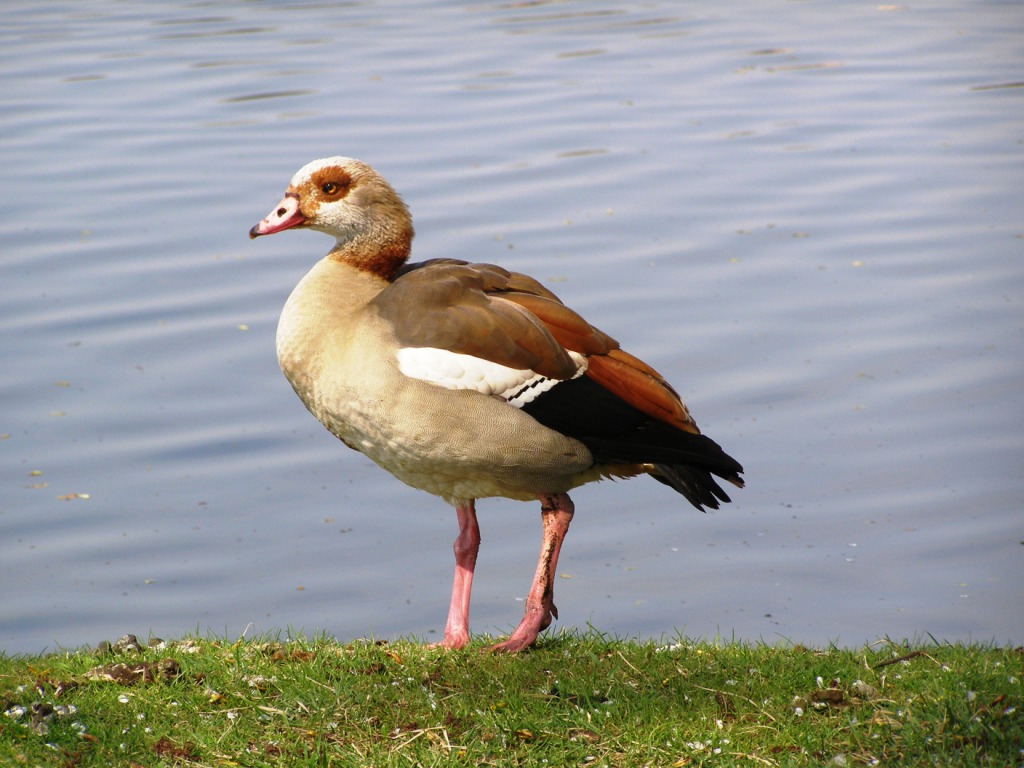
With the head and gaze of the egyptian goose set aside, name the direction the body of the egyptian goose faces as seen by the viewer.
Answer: to the viewer's left
